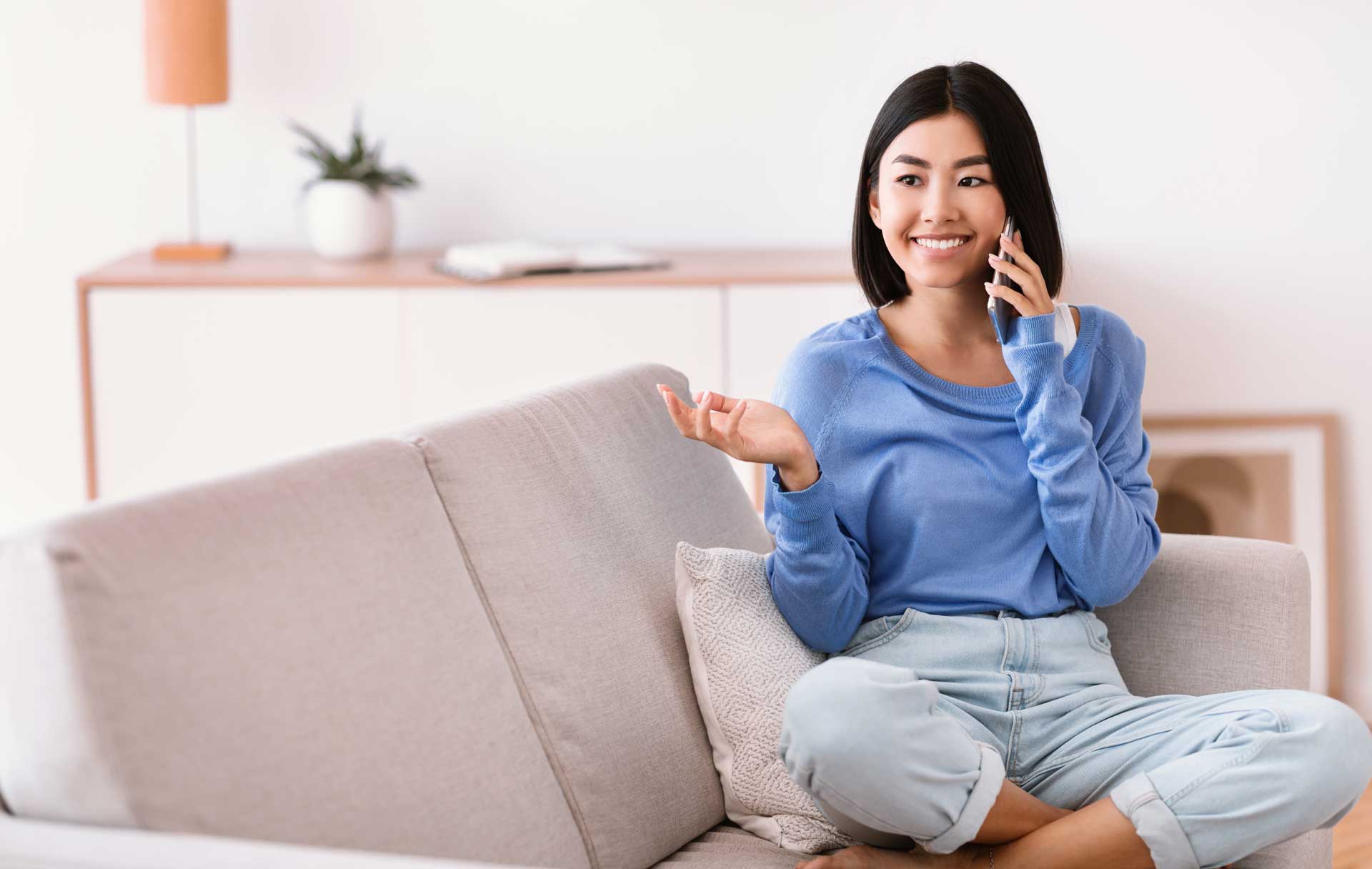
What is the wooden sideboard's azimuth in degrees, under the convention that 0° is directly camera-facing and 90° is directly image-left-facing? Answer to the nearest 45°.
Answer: approximately 0°

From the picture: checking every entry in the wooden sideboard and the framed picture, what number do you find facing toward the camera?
2

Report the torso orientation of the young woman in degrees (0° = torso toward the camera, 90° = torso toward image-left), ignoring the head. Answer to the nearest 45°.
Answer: approximately 0°

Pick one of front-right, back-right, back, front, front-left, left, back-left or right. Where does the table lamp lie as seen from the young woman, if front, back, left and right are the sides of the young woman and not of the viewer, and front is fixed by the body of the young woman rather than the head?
back-right

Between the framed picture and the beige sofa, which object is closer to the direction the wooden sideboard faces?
the beige sofa

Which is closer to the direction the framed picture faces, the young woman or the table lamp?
the young woman

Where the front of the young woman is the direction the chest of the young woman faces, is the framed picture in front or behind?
behind
